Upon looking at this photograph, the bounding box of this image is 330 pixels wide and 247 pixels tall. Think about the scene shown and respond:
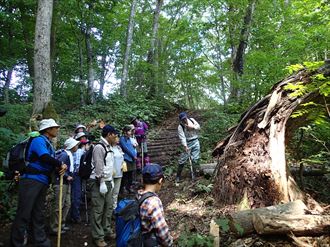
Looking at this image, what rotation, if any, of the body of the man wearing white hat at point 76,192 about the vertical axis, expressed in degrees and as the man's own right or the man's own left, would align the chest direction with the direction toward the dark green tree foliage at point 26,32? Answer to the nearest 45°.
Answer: approximately 90° to the man's own left

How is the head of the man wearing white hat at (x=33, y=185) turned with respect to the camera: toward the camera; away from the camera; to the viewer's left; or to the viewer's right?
to the viewer's right

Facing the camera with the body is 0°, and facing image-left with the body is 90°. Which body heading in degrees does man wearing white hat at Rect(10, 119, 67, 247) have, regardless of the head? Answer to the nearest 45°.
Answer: approximately 270°

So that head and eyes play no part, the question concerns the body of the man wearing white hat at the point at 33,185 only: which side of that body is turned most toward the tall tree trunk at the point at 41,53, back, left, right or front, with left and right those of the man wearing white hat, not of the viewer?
left

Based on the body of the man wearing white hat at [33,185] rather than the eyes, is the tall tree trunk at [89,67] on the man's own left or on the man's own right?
on the man's own left

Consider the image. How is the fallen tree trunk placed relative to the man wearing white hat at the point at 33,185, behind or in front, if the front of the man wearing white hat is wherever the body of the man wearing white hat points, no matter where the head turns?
in front

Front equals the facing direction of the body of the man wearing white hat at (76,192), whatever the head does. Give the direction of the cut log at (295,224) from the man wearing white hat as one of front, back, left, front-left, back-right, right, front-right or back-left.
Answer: front-right
